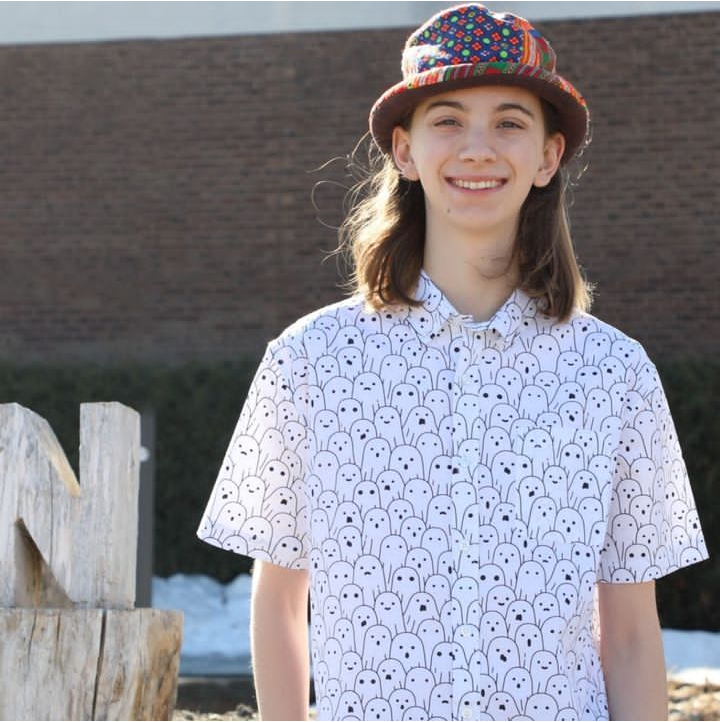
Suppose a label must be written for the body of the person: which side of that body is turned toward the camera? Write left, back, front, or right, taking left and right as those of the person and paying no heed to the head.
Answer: front

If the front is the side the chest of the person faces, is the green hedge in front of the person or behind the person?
behind

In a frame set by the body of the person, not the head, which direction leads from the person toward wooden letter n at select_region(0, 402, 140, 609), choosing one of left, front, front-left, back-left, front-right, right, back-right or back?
back-right

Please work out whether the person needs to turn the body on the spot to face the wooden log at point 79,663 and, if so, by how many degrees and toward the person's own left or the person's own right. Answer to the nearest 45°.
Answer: approximately 135° to the person's own right
